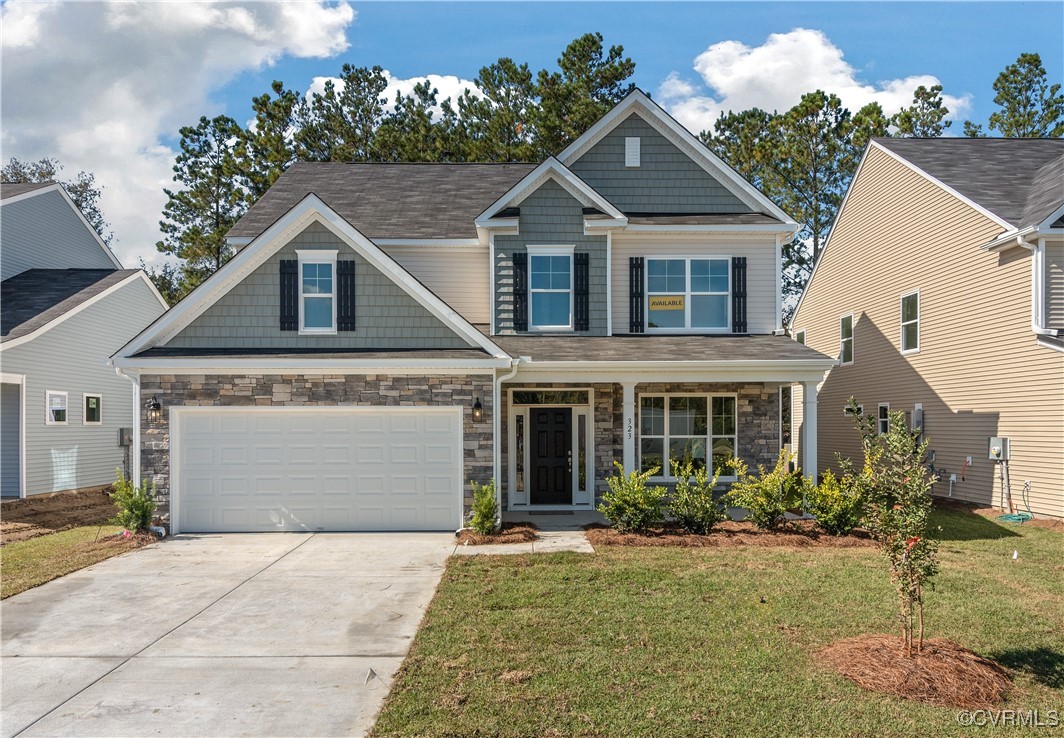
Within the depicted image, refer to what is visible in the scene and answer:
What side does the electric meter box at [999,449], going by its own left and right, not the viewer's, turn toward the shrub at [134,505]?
front

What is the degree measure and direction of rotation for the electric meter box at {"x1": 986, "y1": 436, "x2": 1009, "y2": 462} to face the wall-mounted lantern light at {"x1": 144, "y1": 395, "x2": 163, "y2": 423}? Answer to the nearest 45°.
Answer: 0° — it already faces it

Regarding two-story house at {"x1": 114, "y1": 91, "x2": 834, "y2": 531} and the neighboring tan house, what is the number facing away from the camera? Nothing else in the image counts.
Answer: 0

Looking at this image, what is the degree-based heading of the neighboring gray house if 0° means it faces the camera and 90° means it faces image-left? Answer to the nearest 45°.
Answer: approximately 45°

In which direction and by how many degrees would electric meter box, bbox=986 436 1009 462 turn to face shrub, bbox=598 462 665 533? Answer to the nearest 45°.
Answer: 0° — it already faces it

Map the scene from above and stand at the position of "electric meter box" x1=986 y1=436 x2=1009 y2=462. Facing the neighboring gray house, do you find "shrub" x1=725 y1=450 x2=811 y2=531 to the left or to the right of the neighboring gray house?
left

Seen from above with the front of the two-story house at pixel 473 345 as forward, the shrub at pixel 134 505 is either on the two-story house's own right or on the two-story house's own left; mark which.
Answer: on the two-story house's own right

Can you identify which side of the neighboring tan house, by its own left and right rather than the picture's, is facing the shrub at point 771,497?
right

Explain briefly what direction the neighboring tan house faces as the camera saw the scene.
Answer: facing the viewer and to the right of the viewer

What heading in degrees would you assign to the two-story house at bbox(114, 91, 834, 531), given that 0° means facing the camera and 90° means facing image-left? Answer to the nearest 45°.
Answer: approximately 0°

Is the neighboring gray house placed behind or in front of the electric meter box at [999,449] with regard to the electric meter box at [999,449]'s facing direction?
in front

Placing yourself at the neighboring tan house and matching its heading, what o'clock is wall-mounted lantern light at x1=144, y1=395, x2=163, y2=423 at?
The wall-mounted lantern light is roughly at 3 o'clock from the neighboring tan house.

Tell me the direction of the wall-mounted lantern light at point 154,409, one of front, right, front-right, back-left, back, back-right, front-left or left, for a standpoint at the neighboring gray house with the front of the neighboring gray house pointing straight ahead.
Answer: front-left

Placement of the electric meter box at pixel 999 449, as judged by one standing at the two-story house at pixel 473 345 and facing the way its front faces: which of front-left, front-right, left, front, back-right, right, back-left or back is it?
left
